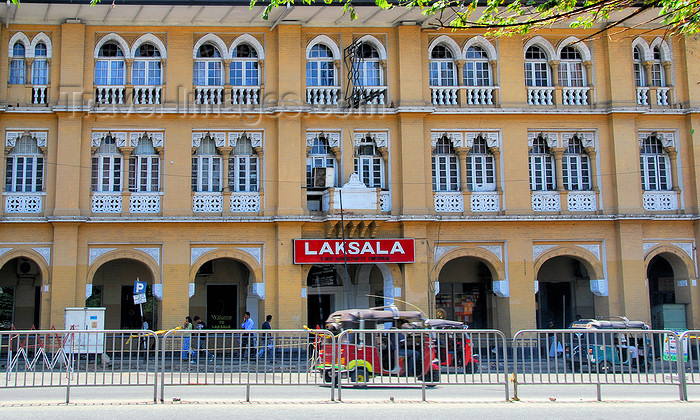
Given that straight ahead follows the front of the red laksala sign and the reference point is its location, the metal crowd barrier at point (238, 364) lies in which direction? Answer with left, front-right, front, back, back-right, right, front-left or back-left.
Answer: front

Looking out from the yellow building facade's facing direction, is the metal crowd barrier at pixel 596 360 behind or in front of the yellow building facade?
in front

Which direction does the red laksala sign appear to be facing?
toward the camera

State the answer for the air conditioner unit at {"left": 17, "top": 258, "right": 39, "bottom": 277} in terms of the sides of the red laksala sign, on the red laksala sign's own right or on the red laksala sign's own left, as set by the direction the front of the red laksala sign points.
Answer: on the red laksala sign's own right

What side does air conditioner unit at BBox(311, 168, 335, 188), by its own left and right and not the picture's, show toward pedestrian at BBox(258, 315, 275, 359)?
front

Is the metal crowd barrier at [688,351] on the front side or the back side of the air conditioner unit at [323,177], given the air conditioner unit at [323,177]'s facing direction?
on the front side

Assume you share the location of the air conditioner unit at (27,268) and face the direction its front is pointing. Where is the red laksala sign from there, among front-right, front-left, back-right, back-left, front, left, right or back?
front-left

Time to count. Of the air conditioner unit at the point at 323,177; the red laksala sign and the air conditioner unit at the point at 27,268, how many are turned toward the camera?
3

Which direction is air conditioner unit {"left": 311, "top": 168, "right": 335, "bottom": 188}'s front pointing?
toward the camera

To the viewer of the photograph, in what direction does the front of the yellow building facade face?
facing the viewer

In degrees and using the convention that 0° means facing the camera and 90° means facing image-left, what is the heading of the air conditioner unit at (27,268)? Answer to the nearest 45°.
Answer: approximately 0°

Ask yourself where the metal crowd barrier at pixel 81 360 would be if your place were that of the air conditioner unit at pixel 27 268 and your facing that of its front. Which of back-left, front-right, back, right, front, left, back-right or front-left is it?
front

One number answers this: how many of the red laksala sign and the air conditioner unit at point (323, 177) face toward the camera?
2
